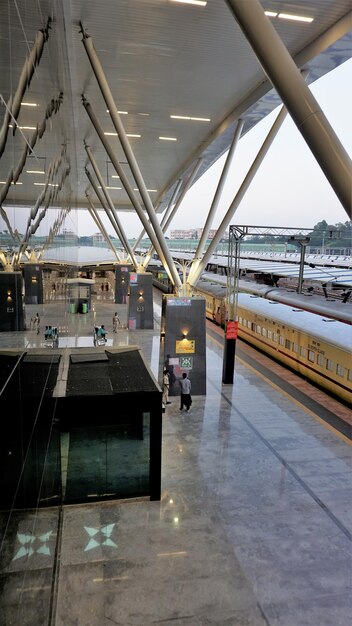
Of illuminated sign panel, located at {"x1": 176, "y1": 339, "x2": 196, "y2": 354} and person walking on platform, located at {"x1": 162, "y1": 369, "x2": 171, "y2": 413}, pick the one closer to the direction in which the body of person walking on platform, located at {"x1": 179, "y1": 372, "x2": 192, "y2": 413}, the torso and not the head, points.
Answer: the illuminated sign panel

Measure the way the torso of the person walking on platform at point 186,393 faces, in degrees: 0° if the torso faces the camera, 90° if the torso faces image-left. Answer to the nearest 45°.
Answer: approximately 180°

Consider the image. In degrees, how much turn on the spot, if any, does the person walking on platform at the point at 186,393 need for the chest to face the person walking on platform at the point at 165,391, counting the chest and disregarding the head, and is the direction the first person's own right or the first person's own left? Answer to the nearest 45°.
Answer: approximately 45° to the first person's own left

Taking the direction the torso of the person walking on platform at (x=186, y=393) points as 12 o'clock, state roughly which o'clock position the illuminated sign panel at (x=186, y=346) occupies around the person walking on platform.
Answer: The illuminated sign panel is roughly at 12 o'clock from the person walking on platform.
